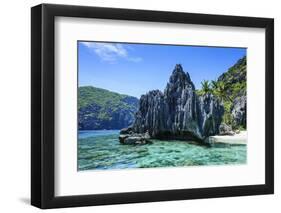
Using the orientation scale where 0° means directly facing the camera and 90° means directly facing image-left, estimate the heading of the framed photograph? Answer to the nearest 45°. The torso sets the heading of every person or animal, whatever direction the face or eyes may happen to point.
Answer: approximately 315°
